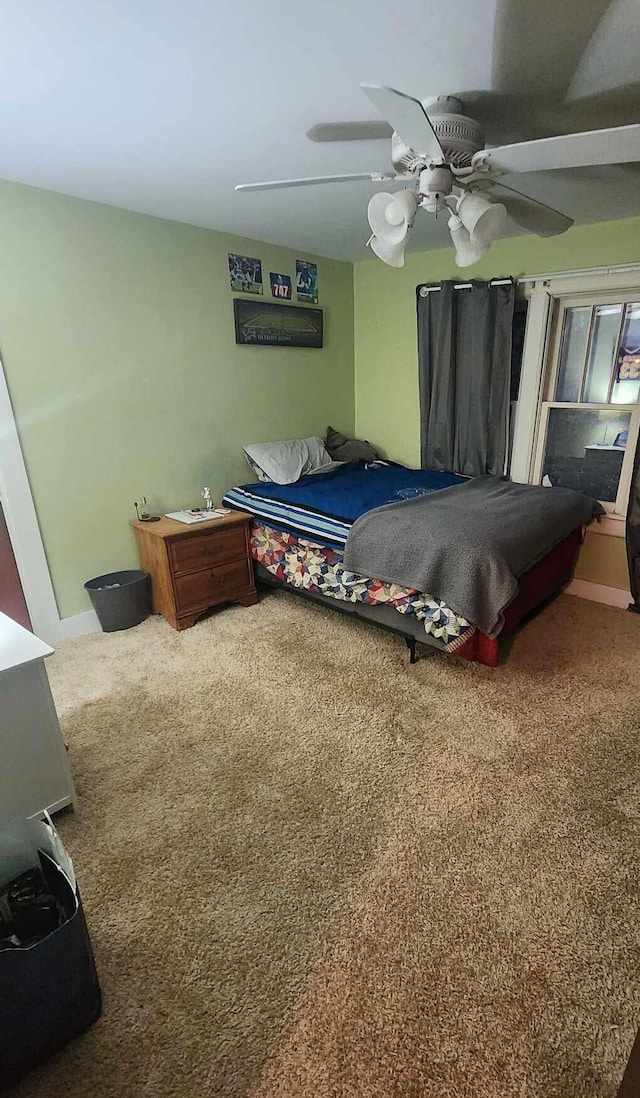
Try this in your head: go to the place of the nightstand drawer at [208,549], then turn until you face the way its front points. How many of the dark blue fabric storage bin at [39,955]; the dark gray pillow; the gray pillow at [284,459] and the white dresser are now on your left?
2

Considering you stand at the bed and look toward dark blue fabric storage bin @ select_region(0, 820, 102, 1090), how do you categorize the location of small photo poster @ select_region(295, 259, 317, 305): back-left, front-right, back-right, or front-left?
back-right

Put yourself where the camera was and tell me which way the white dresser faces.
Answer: facing away from the viewer and to the right of the viewer

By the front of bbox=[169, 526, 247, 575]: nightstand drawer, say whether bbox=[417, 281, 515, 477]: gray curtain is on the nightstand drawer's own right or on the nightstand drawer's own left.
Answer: on the nightstand drawer's own left

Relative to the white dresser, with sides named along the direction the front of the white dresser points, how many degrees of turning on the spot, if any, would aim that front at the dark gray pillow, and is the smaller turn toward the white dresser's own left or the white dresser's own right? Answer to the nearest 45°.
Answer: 0° — it already faces it

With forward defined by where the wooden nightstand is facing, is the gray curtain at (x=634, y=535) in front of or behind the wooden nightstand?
in front

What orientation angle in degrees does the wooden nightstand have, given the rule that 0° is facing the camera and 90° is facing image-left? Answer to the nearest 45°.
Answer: approximately 315°

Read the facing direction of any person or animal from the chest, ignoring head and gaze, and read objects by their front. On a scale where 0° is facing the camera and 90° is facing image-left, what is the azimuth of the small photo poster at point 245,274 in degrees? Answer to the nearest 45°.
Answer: approximately 315°
